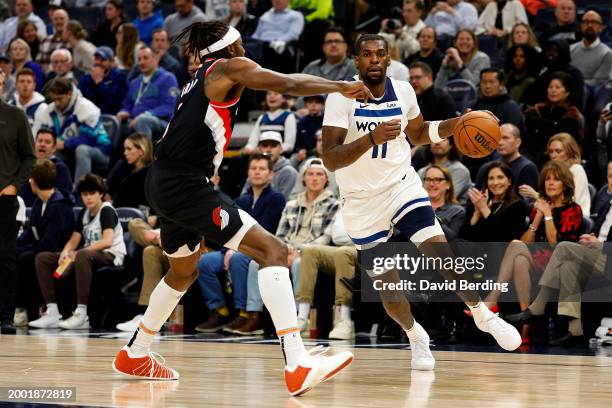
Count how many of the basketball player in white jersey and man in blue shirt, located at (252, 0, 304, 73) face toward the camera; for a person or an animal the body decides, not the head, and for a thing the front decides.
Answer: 2

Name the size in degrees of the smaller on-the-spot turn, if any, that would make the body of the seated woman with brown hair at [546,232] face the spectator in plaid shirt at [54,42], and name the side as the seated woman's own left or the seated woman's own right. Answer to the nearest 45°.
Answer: approximately 90° to the seated woman's own right

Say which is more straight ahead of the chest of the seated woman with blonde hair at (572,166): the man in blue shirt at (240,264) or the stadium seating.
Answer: the man in blue shirt

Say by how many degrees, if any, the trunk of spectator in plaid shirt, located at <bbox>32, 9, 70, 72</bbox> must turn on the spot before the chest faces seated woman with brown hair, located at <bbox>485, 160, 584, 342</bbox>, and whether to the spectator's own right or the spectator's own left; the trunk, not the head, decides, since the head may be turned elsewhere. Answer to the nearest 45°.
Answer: approximately 45° to the spectator's own left

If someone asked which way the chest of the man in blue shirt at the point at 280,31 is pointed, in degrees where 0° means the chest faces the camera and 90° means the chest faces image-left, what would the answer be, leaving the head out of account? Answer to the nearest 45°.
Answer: approximately 0°

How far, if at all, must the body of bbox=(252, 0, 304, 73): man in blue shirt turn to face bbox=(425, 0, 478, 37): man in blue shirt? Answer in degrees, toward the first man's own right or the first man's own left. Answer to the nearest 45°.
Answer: approximately 90° to the first man's own left

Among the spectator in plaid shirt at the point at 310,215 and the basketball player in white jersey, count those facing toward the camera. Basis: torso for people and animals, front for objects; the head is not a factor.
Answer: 2
